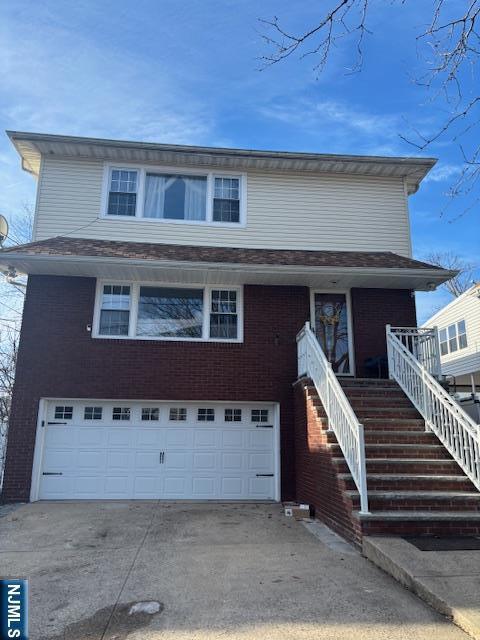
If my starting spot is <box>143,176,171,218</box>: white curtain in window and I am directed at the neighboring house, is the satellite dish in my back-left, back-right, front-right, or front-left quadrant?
back-left

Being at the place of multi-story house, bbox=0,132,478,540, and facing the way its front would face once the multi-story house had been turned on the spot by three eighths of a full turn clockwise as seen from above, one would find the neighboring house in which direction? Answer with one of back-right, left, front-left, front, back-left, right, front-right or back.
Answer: right

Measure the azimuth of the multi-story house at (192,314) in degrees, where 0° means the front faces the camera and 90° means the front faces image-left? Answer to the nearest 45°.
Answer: approximately 0°
